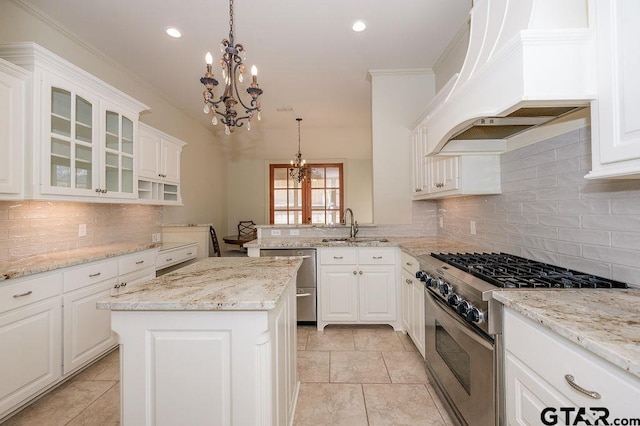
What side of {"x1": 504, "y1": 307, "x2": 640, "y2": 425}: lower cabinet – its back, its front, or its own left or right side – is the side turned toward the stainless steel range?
right

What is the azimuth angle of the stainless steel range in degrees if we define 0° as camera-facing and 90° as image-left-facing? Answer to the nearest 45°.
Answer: approximately 45°

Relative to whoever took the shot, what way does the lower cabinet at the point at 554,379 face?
facing the viewer and to the left of the viewer

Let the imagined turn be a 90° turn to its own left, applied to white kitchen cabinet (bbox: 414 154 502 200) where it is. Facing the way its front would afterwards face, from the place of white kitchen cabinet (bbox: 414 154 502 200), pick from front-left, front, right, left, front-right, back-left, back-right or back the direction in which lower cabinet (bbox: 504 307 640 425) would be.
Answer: front-right

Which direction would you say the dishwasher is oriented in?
toward the camera

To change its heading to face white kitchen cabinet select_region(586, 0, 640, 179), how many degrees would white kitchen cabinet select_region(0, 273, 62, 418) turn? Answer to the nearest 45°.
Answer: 0° — it already faces it

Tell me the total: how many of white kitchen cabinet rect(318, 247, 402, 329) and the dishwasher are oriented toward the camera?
2

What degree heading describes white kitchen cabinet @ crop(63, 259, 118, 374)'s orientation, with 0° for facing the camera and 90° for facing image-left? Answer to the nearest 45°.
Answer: approximately 315°

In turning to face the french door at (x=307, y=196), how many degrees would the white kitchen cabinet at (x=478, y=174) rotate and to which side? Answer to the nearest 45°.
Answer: approximately 90° to its right

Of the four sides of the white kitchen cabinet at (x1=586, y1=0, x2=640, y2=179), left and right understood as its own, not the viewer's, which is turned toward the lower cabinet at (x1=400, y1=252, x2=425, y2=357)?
right

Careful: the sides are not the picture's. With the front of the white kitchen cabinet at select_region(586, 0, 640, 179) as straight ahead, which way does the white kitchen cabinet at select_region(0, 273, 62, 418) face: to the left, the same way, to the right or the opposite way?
the opposite way

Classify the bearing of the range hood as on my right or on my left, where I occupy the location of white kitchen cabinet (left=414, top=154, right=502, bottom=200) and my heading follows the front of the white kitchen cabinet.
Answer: on my left

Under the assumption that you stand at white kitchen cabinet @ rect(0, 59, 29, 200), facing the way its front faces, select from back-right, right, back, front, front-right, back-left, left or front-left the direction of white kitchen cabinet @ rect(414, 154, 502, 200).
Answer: front

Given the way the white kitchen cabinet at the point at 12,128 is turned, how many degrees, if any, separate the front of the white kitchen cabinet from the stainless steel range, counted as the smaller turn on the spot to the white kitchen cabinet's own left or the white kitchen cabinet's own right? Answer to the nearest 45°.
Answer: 0° — it already faces it
